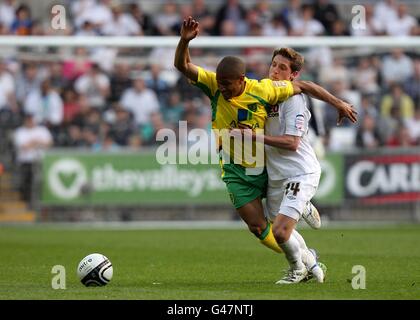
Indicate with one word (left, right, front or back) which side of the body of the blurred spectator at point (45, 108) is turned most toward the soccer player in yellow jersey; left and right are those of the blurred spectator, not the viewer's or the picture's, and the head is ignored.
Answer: front

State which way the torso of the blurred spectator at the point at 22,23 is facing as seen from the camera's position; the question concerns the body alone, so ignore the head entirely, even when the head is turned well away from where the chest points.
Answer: toward the camera

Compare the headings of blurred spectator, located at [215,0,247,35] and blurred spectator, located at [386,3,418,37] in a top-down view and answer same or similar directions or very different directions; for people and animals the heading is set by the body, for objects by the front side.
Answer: same or similar directions

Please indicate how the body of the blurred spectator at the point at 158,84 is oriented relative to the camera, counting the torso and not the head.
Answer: toward the camera

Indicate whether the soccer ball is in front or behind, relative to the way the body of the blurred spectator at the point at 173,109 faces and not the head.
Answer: in front

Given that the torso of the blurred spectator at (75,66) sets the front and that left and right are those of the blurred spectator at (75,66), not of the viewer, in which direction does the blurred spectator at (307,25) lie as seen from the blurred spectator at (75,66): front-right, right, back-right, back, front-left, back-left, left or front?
left

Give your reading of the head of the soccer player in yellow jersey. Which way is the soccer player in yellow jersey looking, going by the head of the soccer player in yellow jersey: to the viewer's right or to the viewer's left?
to the viewer's left

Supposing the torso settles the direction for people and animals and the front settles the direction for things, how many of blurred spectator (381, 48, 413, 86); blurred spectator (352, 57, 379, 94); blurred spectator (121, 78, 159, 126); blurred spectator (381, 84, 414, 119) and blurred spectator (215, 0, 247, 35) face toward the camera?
5

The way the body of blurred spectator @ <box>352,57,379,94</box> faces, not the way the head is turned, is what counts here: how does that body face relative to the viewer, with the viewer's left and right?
facing the viewer

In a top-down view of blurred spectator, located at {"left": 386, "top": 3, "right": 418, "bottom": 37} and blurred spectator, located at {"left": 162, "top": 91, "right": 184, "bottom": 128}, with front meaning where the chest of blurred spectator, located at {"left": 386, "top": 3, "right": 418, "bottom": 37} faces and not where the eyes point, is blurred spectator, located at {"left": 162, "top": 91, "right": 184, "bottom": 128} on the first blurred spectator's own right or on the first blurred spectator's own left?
on the first blurred spectator's own right

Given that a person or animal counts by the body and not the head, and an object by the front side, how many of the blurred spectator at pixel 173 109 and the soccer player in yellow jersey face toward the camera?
2

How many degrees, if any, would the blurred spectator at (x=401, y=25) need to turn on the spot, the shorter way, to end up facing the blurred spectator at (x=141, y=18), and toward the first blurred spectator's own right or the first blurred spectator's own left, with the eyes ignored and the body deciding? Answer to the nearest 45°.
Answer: approximately 90° to the first blurred spectator's own right

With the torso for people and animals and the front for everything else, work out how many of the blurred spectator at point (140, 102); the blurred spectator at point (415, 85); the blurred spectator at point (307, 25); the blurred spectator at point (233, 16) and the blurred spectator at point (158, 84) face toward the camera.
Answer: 5

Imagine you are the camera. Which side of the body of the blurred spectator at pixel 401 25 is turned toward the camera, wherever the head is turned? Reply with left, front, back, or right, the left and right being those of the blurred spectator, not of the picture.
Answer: front
